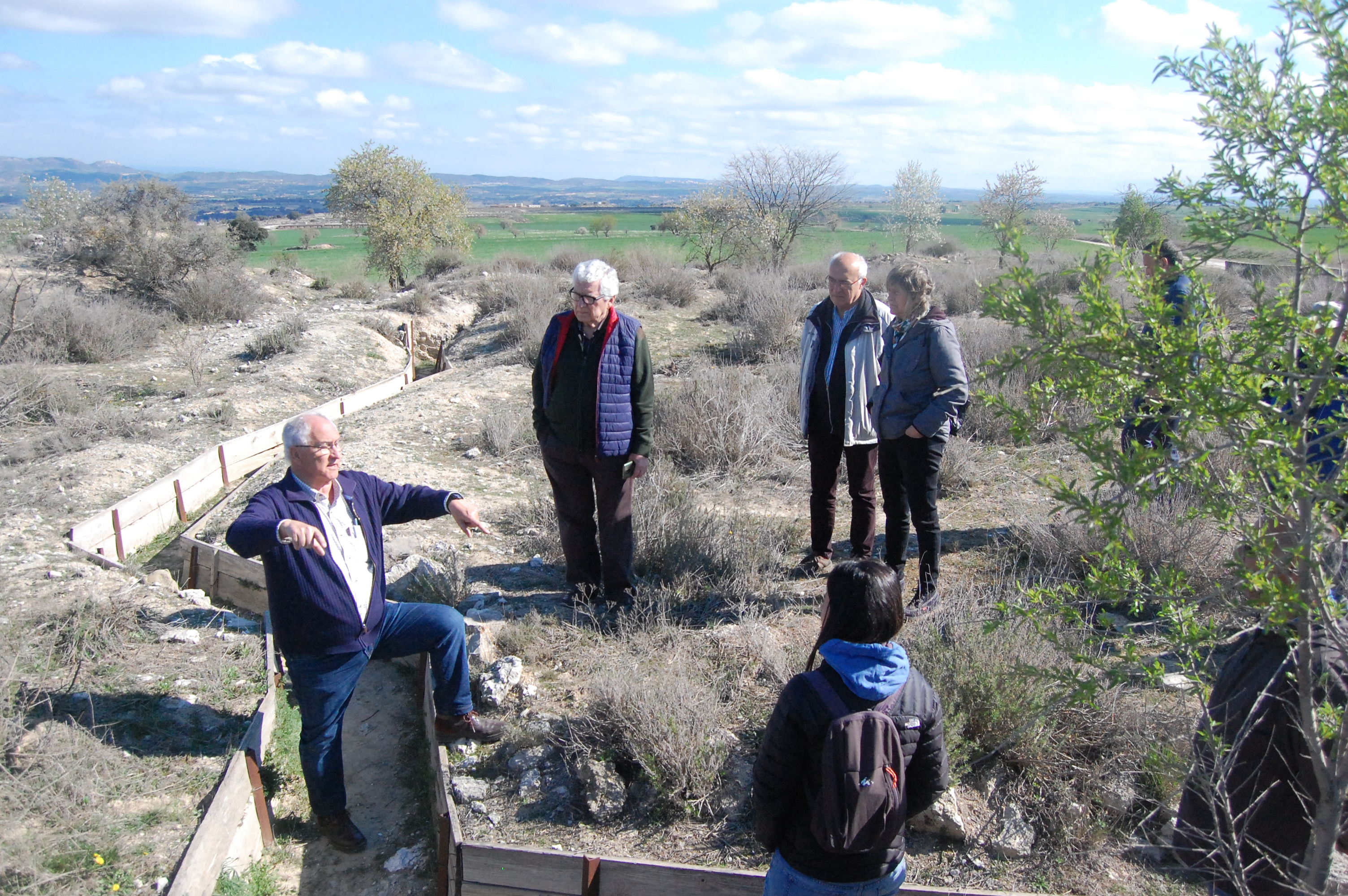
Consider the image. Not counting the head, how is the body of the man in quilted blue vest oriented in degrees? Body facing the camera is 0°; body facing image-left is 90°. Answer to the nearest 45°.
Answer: approximately 45°

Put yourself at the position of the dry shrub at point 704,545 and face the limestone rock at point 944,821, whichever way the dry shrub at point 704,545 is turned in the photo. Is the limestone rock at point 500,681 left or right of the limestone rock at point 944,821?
right

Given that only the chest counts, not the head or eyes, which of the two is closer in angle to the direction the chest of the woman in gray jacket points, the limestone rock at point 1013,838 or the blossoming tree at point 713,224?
the limestone rock

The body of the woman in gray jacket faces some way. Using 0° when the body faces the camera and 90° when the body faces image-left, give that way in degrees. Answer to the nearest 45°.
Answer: approximately 45°

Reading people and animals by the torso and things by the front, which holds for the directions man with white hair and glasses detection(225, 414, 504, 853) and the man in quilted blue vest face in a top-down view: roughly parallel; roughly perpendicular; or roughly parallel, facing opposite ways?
roughly perpendicular

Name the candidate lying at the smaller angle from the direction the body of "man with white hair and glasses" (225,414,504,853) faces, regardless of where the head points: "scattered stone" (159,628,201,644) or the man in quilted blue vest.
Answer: the man in quilted blue vest
